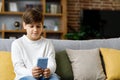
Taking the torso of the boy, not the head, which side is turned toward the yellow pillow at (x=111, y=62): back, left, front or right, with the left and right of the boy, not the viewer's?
left

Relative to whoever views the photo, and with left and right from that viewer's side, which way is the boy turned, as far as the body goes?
facing the viewer
